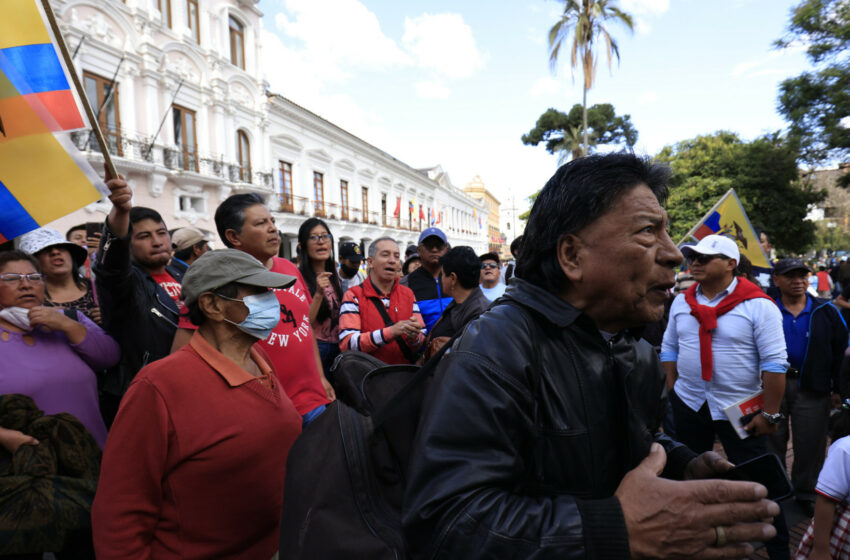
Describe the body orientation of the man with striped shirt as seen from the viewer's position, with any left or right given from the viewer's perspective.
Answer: facing the viewer and to the right of the viewer

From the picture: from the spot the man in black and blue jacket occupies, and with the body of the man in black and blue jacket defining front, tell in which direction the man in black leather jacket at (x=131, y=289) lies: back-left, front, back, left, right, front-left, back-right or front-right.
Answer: front-right

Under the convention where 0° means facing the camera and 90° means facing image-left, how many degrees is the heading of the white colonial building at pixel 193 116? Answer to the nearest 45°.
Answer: approximately 315°

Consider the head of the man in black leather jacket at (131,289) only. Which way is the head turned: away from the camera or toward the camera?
toward the camera

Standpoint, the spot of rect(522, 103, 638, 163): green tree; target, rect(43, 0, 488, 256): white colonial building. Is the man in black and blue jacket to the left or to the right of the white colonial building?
left

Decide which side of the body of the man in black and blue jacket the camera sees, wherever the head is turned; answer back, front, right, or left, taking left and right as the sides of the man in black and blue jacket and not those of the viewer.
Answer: front

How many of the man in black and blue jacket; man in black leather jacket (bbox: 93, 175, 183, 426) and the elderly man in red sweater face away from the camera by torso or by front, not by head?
0

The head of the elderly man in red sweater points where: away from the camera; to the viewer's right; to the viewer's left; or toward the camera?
to the viewer's right

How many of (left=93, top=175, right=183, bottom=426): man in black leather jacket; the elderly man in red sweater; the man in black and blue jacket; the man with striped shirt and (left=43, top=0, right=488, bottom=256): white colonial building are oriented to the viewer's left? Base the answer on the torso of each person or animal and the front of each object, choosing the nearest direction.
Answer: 0

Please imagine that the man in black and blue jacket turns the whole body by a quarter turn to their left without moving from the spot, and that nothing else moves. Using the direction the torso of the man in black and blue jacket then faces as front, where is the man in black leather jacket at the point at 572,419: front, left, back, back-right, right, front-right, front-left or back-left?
right

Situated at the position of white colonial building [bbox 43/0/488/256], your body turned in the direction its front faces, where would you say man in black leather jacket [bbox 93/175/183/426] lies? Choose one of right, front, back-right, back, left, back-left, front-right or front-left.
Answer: front-right

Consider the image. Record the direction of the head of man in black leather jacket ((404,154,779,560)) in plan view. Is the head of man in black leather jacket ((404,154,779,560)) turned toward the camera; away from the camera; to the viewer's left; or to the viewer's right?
to the viewer's right
